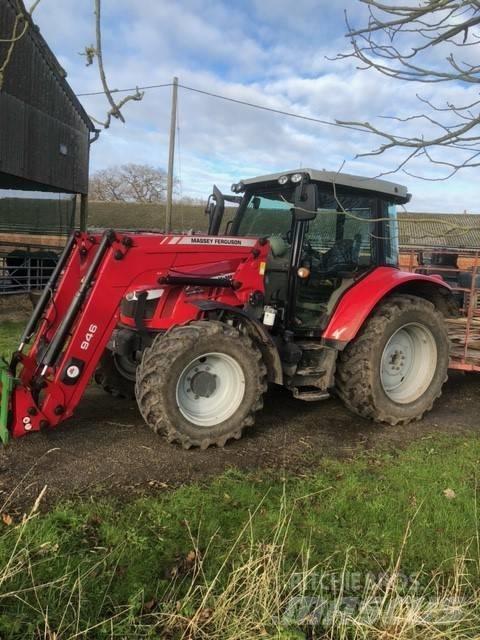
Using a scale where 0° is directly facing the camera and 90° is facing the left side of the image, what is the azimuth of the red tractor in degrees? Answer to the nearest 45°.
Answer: approximately 45°
